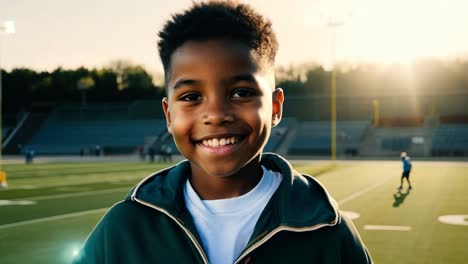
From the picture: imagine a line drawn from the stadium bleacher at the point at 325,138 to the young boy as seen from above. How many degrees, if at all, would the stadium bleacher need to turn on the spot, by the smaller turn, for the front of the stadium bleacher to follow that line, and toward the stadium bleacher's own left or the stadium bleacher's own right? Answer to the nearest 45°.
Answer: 0° — it already faces them

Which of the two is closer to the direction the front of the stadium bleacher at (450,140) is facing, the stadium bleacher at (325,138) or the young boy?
the young boy

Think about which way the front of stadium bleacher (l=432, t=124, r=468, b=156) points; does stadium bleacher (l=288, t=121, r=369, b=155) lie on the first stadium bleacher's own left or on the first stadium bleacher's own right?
on the first stadium bleacher's own right

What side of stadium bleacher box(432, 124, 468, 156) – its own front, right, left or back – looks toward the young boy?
front

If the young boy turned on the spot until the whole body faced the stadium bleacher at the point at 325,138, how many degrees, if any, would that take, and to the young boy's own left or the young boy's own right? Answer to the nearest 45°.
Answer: approximately 180°

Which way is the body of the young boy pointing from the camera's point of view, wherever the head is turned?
toward the camera

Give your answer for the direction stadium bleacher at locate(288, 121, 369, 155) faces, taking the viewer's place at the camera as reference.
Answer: facing the viewer

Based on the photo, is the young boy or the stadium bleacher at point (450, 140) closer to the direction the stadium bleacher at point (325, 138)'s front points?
the young boy

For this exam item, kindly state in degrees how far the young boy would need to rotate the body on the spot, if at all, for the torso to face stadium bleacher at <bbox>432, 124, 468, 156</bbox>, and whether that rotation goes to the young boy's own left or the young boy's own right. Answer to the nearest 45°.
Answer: approximately 135° to the young boy's own left

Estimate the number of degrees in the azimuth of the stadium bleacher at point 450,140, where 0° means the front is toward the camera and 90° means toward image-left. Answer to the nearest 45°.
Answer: approximately 0°

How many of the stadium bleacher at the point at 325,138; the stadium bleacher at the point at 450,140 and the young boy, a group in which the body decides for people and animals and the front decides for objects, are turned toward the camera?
3
